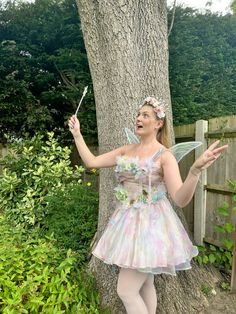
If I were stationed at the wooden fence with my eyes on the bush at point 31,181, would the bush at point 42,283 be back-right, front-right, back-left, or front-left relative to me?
front-left

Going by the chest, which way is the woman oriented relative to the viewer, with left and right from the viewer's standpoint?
facing the viewer and to the left of the viewer

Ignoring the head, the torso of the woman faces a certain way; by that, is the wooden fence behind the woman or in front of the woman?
behind
